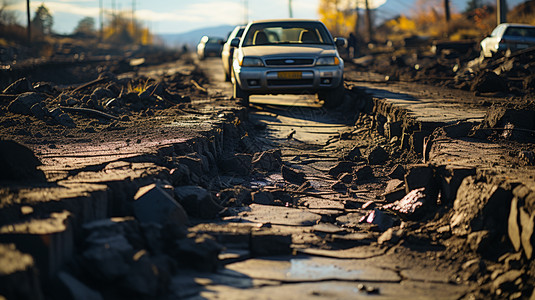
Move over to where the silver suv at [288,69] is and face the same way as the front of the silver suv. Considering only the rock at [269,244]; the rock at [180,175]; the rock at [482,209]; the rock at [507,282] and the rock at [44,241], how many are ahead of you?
5

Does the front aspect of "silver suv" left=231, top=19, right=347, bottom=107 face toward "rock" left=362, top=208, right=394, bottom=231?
yes

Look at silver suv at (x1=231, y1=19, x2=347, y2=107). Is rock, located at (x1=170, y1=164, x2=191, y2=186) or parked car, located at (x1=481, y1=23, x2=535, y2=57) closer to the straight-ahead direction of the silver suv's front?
the rock

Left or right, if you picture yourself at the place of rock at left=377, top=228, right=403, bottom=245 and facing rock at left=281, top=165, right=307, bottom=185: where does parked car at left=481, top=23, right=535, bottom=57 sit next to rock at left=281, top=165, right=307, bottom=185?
right

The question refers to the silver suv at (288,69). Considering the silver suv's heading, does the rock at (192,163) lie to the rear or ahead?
ahead

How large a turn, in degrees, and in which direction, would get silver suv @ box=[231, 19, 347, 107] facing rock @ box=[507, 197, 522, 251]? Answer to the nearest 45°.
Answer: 0° — it already faces it

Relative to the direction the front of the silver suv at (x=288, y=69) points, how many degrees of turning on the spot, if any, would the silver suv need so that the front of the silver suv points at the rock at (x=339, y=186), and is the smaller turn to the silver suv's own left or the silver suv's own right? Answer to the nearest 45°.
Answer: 0° — it already faces it

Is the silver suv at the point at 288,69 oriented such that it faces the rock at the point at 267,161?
yes

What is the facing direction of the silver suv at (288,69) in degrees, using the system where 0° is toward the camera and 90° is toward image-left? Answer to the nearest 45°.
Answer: approximately 0°

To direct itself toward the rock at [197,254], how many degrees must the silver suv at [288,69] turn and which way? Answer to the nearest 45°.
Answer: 0° — it already faces it

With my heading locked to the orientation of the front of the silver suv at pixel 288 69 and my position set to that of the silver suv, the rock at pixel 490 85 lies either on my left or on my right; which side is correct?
on my left

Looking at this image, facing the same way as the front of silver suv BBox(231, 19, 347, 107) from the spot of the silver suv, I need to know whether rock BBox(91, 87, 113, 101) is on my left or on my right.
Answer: on my right

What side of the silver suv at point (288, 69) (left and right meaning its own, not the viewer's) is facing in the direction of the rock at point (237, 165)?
front

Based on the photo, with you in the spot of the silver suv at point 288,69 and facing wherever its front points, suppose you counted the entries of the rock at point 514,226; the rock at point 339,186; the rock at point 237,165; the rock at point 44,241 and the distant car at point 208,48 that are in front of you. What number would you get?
4
